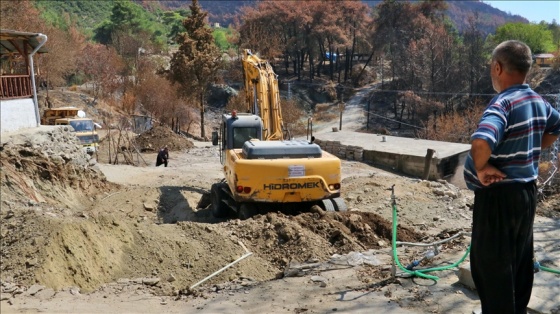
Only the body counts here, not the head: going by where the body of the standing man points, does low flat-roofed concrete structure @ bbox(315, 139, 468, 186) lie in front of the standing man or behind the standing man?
in front

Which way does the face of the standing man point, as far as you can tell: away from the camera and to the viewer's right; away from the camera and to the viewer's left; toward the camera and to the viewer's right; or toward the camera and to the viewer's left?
away from the camera and to the viewer's left

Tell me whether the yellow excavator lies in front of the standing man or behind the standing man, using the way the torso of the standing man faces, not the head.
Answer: in front

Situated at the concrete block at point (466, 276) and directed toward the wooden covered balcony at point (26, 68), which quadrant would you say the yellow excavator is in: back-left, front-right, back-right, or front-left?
front-right

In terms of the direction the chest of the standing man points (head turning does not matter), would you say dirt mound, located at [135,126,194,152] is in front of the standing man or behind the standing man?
in front

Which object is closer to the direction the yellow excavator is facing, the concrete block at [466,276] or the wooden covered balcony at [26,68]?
the wooden covered balcony

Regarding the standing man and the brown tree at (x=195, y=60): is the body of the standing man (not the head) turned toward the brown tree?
yes

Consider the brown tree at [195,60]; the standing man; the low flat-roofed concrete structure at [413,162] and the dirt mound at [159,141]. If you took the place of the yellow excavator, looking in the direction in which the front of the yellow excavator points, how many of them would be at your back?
1

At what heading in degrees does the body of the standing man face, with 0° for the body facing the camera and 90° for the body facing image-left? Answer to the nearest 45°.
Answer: approximately 135°

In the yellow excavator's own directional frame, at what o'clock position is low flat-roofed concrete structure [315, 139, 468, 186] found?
The low flat-roofed concrete structure is roughly at 1 o'clock from the yellow excavator.

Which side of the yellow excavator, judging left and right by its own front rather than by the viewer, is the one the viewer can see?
back

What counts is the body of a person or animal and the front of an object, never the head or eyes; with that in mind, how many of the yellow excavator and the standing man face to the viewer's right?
0
